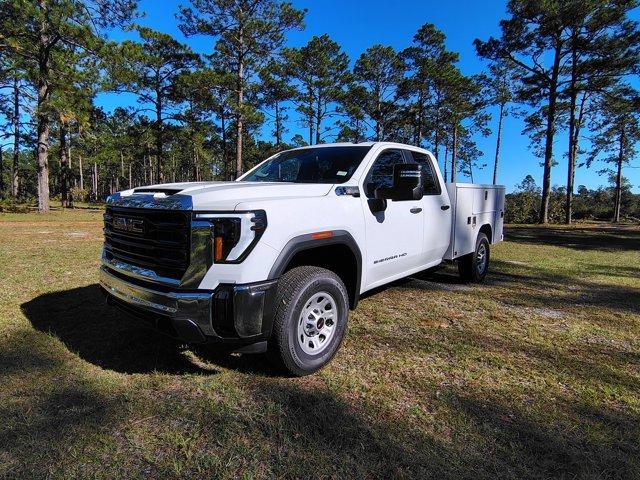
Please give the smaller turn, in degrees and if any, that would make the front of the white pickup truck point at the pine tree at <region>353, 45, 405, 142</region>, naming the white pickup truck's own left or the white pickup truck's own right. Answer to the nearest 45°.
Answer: approximately 135° to the white pickup truck's own right

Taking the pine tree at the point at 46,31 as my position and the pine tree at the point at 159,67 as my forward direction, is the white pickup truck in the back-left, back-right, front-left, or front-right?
back-right

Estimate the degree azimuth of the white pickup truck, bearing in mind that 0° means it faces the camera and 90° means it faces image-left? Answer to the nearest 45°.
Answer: approximately 45°

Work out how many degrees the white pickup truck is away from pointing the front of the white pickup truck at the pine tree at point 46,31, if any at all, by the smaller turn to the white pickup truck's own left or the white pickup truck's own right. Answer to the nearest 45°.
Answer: approximately 90° to the white pickup truck's own right

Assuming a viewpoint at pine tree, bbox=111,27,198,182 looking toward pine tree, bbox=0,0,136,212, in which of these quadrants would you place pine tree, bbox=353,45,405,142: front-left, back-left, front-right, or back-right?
back-left

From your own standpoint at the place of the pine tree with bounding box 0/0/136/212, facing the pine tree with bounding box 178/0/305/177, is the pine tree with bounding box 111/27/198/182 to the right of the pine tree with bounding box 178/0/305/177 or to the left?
left

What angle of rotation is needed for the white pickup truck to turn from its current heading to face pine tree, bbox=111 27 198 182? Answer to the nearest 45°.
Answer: approximately 135° to its right
